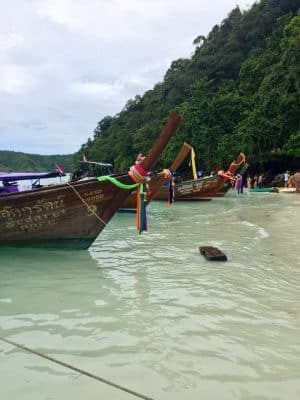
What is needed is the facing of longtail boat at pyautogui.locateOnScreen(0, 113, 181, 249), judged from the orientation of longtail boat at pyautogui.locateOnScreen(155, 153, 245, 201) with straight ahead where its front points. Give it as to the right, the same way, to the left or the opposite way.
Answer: the same way

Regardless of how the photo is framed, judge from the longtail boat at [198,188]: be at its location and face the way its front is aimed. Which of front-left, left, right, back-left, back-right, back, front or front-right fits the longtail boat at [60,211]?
right

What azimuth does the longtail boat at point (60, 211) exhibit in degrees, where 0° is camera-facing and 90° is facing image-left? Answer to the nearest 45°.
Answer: approximately 270°

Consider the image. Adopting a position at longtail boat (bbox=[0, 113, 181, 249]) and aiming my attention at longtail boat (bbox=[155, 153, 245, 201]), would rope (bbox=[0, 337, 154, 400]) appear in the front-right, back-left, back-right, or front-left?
back-right

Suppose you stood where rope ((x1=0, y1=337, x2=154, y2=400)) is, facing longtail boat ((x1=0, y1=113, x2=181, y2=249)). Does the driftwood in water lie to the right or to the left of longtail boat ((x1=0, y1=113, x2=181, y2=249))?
right

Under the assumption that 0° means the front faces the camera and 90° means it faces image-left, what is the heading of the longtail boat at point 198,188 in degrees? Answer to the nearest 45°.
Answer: approximately 270°

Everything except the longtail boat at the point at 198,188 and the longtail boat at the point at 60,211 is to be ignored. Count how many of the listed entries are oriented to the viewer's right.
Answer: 2

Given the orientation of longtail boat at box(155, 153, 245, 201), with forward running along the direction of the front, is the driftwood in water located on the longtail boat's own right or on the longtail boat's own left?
on the longtail boat's own right

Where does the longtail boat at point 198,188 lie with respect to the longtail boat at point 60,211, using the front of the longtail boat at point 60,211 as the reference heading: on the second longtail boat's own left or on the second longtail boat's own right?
on the second longtail boat's own left

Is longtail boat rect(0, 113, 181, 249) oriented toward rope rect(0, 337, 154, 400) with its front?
no

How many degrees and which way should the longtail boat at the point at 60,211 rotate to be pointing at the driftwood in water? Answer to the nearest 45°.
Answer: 0° — it already faces it

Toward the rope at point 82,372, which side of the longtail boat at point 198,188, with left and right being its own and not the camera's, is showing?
right
